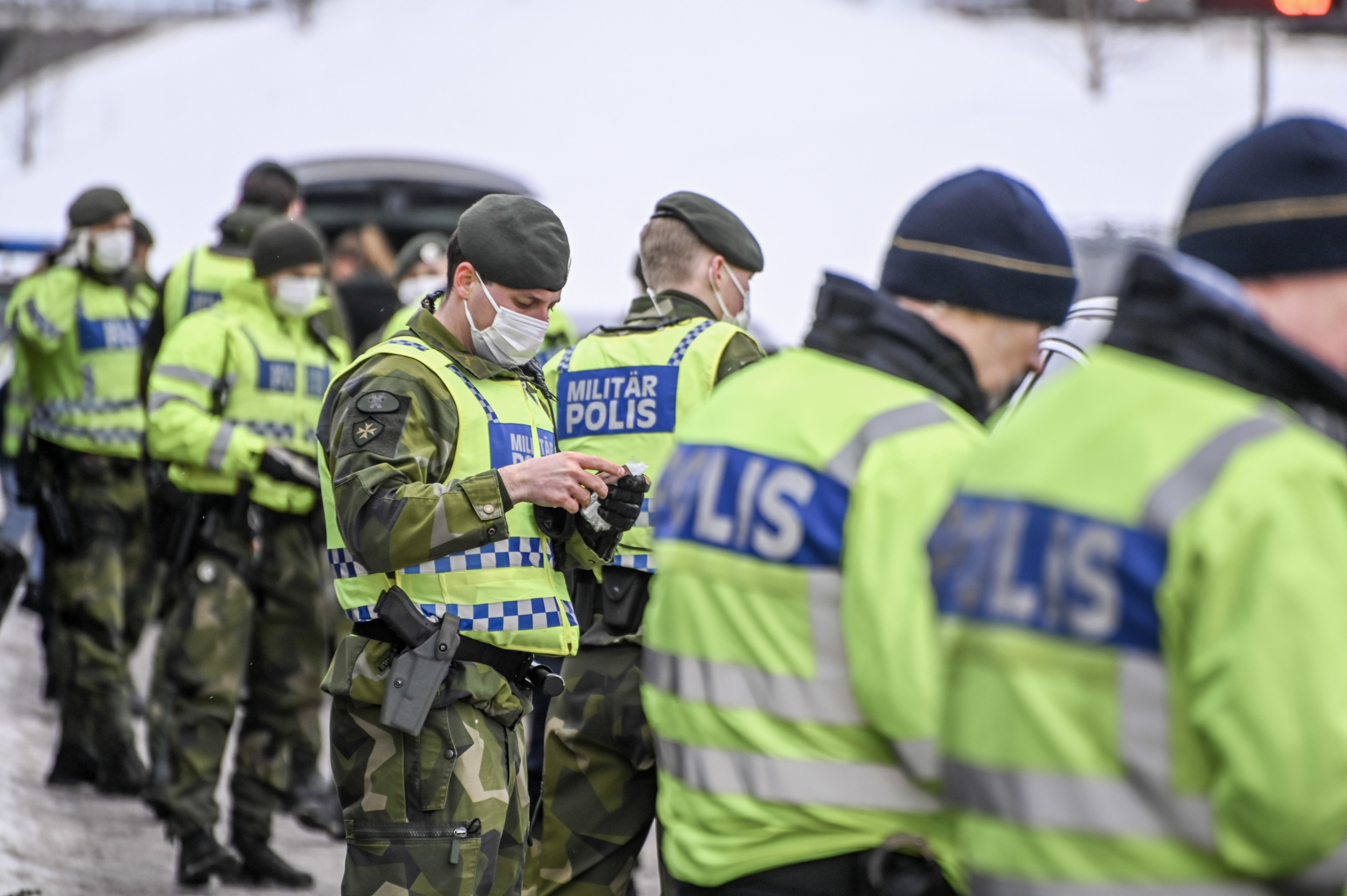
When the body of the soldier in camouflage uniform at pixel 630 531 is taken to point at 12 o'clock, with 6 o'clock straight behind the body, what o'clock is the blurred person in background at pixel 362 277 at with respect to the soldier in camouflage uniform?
The blurred person in background is roughly at 10 o'clock from the soldier in camouflage uniform.

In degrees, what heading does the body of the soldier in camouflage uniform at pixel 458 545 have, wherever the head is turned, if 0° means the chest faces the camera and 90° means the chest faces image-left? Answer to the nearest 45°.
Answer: approximately 315°

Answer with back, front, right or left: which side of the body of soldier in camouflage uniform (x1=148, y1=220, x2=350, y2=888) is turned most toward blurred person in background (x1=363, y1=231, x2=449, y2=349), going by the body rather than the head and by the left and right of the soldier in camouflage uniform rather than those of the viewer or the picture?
left

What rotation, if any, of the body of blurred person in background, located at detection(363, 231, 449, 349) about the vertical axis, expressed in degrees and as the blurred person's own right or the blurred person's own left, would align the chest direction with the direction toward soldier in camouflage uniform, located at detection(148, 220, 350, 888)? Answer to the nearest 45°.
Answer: approximately 45° to the blurred person's own right

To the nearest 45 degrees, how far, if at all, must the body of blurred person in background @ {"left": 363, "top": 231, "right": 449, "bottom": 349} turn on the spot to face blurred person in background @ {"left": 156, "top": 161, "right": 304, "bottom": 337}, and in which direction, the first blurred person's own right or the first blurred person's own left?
approximately 90° to the first blurred person's own right

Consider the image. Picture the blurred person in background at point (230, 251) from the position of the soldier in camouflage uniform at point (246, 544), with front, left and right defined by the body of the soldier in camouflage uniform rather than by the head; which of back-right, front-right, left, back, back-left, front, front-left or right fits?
back-left

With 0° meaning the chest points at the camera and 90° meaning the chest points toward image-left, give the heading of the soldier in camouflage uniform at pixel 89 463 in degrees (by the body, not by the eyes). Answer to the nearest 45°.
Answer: approximately 315°

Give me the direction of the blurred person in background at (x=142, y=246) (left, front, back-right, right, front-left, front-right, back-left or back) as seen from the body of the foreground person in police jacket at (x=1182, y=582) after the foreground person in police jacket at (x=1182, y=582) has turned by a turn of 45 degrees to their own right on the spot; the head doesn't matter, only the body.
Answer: back-left

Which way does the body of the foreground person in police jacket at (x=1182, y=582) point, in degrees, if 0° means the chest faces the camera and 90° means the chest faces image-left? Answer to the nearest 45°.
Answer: approximately 225°

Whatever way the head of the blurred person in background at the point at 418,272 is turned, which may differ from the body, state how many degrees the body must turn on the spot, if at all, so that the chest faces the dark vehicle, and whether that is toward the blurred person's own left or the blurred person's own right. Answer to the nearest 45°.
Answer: approximately 135° to the blurred person's own left

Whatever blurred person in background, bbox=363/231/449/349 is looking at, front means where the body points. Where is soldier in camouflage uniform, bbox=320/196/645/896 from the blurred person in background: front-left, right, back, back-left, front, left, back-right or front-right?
front-right

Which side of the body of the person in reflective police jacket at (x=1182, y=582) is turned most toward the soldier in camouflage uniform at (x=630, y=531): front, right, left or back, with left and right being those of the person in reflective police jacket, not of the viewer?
left
